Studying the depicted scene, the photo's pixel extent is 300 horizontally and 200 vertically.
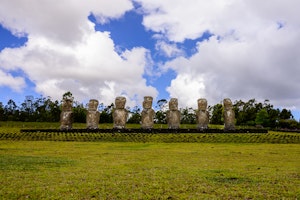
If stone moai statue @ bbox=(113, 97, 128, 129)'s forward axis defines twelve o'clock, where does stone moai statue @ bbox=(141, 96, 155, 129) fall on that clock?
stone moai statue @ bbox=(141, 96, 155, 129) is roughly at 9 o'clock from stone moai statue @ bbox=(113, 97, 128, 129).

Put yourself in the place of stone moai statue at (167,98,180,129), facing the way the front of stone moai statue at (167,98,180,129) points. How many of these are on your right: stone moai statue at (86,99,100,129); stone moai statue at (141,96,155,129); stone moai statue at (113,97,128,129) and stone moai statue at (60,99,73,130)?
4

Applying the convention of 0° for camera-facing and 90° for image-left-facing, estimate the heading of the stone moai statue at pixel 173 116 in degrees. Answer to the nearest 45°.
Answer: approximately 0°

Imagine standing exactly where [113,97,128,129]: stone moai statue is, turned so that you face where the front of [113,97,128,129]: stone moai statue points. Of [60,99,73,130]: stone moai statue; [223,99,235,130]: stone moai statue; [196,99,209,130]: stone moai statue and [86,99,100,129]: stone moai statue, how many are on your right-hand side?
2

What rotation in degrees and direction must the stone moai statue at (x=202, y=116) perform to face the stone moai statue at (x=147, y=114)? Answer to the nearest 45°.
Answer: approximately 90° to its right

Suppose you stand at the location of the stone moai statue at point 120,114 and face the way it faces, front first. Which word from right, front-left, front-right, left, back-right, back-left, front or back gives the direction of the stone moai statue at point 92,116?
right

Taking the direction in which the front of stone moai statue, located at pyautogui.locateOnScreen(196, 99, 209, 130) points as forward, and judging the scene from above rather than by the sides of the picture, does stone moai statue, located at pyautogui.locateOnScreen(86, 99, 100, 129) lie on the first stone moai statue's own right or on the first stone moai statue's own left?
on the first stone moai statue's own right

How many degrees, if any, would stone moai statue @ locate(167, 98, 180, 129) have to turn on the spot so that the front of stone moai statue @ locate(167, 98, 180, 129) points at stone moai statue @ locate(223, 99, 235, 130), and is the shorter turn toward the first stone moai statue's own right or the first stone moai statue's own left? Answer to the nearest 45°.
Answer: approximately 90° to the first stone moai statue's own left

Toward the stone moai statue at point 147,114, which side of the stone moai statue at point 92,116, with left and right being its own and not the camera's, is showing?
left

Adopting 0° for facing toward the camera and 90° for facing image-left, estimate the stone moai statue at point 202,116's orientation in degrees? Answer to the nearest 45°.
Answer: approximately 0°

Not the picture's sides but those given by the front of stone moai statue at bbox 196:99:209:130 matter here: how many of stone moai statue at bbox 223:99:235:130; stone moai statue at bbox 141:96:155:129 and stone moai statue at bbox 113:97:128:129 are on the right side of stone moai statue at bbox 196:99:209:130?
2

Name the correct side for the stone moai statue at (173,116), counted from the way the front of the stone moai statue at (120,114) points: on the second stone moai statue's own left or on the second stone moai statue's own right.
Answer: on the second stone moai statue's own left
